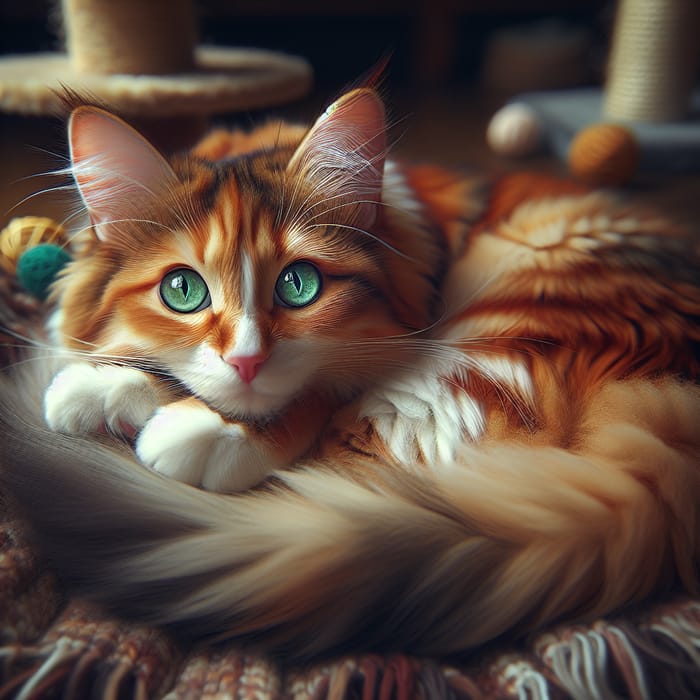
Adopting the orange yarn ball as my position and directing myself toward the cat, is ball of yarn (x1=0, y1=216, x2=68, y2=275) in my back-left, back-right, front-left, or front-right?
front-right

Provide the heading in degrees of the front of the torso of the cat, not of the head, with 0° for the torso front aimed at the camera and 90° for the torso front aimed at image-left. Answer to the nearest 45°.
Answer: approximately 45°

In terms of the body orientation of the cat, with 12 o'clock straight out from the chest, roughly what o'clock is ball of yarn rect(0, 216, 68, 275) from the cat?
The ball of yarn is roughly at 3 o'clock from the cat.

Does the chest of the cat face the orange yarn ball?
no

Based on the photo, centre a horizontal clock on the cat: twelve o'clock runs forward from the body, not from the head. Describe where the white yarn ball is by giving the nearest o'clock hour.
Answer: The white yarn ball is roughly at 5 o'clock from the cat.

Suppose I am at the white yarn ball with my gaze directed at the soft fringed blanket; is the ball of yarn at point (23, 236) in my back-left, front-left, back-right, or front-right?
front-right

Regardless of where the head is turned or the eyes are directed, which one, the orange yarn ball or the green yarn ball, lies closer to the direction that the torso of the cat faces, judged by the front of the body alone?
the green yarn ball

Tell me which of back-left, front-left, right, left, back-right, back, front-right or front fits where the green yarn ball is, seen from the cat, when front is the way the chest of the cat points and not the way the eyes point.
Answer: right

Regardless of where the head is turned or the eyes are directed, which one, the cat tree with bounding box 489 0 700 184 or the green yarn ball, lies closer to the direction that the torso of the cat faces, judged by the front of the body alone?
the green yarn ball

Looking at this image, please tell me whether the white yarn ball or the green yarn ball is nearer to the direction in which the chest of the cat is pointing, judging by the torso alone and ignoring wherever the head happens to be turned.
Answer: the green yarn ball
